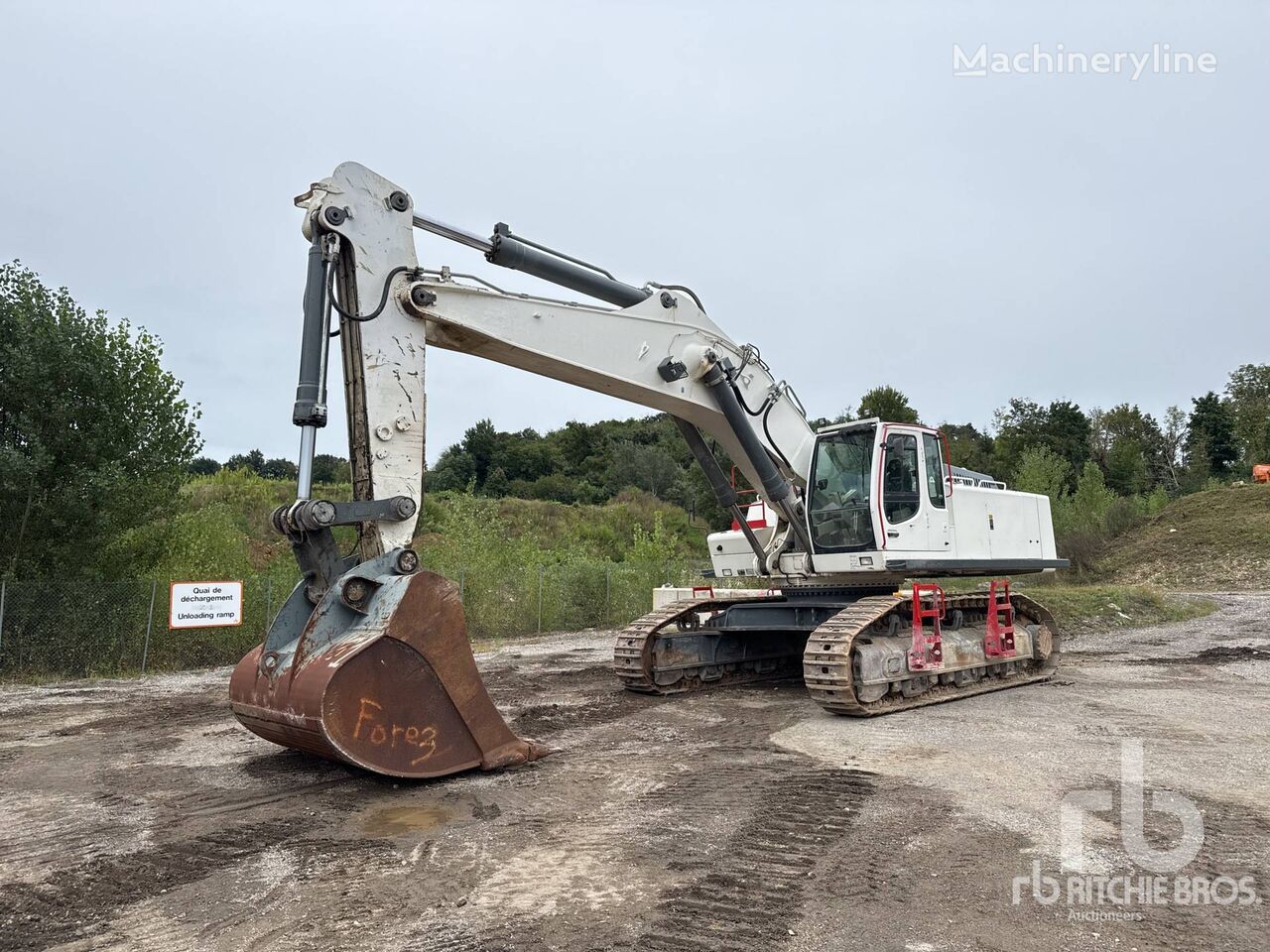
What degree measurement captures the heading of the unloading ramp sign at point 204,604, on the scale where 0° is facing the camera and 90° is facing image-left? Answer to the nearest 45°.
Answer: approximately 0°

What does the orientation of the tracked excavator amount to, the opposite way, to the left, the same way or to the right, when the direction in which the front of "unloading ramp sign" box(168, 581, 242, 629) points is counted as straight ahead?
to the right

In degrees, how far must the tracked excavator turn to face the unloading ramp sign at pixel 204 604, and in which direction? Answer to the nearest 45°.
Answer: approximately 90° to its right

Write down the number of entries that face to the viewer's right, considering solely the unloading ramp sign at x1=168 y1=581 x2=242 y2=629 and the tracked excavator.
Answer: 0

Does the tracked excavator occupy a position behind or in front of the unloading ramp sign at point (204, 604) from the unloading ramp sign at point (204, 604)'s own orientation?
in front

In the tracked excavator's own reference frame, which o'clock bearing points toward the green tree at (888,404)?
The green tree is roughly at 5 o'clock from the tracked excavator.

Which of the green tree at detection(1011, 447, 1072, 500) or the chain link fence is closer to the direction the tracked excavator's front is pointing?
the chain link fence

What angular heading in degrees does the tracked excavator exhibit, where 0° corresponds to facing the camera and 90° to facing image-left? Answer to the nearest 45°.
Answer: approximately 45°

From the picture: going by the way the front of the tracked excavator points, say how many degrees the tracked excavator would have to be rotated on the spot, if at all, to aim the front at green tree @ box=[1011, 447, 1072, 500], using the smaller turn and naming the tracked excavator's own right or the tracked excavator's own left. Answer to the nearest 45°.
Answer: approximately 180°

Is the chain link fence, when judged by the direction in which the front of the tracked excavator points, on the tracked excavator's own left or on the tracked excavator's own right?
on the tracked excavator's own right

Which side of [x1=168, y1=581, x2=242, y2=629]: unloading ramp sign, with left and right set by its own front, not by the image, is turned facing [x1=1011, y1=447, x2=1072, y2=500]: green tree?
left

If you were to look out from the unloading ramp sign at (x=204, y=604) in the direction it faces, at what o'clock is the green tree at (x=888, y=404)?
The green tree is roughly at 8 o'clock from the unloading ramp sign.
